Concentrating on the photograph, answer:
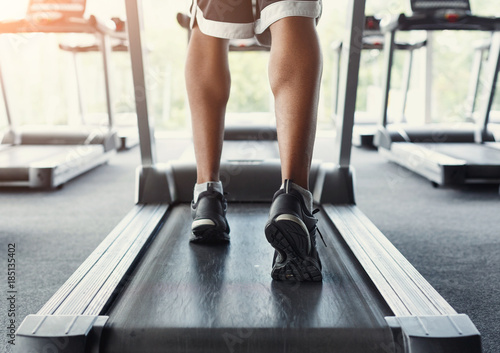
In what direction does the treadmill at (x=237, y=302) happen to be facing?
away from the camera

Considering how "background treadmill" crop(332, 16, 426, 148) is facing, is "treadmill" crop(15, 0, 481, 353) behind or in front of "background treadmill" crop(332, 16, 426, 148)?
behind

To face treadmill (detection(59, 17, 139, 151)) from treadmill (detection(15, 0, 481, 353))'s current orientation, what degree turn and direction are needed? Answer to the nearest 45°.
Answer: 0° — it already faces it

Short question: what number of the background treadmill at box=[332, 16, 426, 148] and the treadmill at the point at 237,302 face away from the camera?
2

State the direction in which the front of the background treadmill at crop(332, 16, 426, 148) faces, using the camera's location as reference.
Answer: facing away from the viewer

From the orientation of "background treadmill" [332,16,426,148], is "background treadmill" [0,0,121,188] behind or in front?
behind

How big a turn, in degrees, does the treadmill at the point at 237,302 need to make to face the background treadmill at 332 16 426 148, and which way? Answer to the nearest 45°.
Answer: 0° — it already faces it

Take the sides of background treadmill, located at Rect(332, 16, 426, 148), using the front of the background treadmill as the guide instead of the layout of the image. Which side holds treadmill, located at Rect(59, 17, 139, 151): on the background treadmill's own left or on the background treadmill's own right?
on the background treadmill's own left

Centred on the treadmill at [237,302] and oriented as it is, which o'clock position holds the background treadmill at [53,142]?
The background treadmill is roughly at 11 o'clock from the treadmill.
